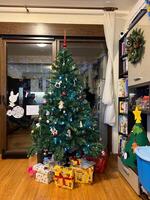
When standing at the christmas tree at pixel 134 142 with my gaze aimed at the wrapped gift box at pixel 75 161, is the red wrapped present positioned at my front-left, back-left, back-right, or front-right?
front-right

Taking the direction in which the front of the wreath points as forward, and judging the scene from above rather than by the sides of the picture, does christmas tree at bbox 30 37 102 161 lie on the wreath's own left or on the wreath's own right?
on the wreath's own right

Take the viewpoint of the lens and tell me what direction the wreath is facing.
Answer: facing the viewer and to the left of the viewer
